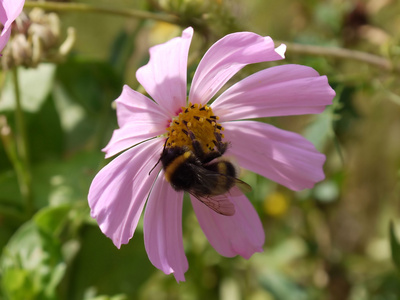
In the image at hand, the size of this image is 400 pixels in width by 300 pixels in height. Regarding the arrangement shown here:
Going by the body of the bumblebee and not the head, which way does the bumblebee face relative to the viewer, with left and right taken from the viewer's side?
facing to the left of the viewer
